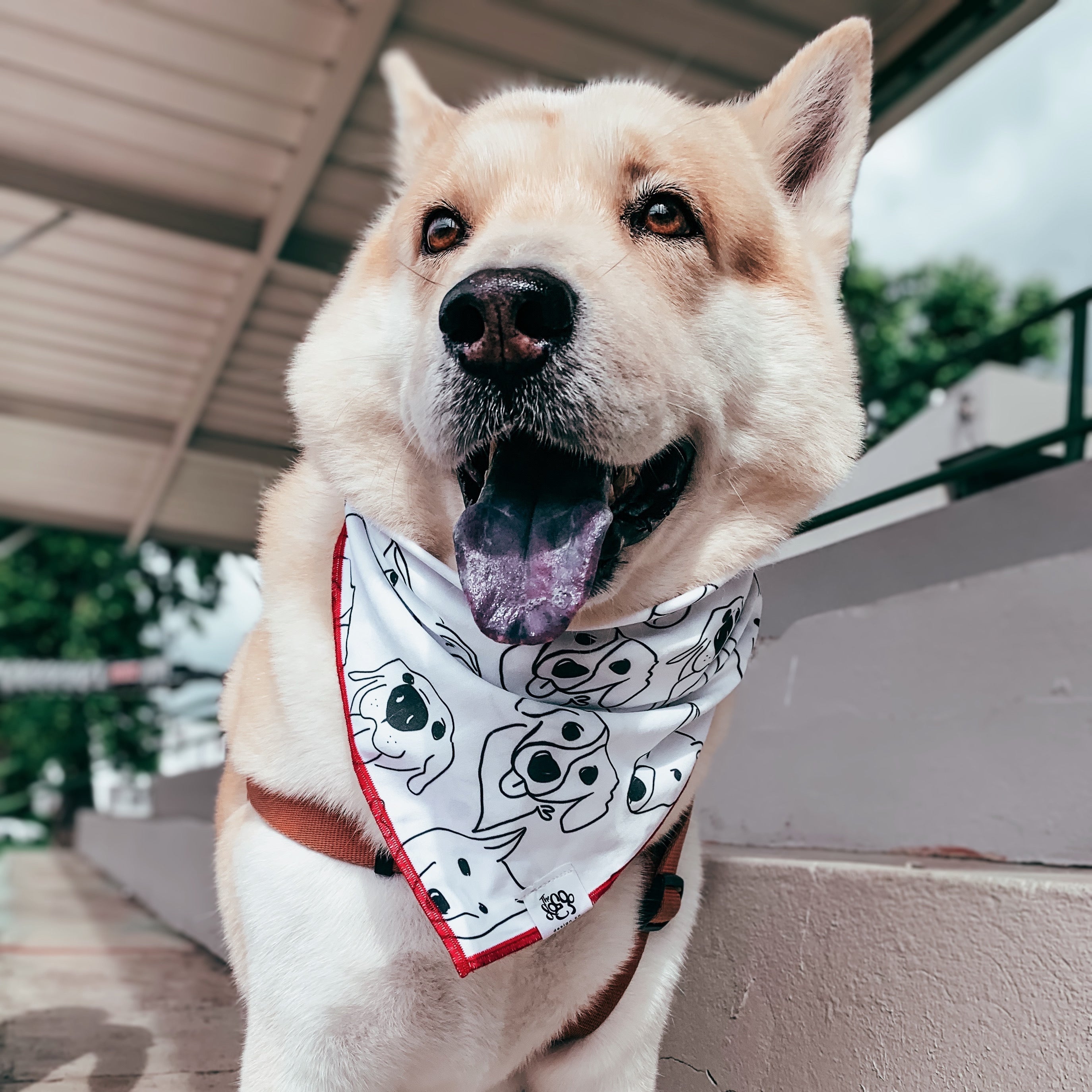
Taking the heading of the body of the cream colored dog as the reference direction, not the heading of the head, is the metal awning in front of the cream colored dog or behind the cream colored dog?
behind

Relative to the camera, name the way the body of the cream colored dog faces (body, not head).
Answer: toward the camera

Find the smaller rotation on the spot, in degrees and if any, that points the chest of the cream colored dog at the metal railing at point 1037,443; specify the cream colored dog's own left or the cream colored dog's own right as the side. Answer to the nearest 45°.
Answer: approximately 135° to the cream colored dog's own left
